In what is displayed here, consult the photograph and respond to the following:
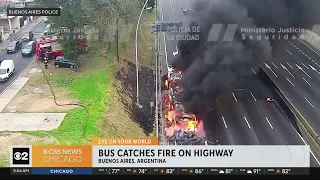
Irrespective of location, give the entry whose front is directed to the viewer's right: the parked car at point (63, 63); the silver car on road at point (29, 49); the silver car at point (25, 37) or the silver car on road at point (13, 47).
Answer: the parked car at point (63, 63)

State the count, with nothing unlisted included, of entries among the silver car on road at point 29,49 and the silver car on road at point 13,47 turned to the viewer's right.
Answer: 0

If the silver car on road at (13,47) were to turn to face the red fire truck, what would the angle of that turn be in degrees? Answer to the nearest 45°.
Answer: approximately 90° to its left

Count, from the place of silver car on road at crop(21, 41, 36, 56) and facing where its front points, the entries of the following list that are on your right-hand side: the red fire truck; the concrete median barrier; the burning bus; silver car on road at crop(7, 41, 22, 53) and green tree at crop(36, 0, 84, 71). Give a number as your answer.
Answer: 1

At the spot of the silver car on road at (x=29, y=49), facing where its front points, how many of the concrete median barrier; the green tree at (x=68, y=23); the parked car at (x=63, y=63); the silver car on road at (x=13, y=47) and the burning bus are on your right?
1

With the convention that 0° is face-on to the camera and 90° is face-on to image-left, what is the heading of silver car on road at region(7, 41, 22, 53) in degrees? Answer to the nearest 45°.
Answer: approximately 45°

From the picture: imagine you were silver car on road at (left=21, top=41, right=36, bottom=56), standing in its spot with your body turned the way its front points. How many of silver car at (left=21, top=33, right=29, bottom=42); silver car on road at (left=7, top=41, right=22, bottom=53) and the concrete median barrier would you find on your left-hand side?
1

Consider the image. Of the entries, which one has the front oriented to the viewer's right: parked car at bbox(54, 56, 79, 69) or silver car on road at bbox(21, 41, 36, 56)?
parked car at bbox(54, 56, 79, 69)

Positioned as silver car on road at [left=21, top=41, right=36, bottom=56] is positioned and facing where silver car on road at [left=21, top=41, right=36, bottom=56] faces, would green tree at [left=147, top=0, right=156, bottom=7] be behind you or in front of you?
behind

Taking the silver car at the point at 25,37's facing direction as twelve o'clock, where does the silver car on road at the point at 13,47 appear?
The silver car on road is roughly at 11 o'clock from the silver car at the point at 25,37.

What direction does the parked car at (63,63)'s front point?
to the viewer's right

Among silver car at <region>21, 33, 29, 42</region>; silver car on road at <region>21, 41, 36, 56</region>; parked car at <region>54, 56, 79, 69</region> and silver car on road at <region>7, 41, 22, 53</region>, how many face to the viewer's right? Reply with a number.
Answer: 1

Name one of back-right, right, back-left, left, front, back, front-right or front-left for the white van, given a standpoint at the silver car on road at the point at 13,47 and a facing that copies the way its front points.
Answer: front-left

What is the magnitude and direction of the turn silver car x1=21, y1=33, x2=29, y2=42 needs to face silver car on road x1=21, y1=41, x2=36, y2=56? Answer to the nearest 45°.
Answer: approximately 45° to its left

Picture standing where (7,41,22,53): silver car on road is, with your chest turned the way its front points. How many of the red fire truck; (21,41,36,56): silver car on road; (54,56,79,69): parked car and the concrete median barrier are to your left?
4

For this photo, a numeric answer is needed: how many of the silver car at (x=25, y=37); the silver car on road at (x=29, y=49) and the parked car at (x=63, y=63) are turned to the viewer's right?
1

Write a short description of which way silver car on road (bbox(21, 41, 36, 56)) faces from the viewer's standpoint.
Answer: facing the viewer and to the left of the viewer

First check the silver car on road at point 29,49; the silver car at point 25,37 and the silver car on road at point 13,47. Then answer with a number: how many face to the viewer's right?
0
